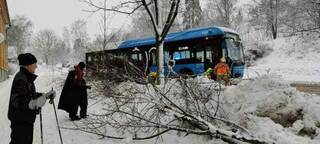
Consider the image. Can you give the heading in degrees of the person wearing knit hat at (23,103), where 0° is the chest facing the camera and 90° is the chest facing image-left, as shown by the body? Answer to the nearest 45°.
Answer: approximately 270°

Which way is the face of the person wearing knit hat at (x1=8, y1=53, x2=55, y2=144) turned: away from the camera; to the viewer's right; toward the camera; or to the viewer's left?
to the viewer's right

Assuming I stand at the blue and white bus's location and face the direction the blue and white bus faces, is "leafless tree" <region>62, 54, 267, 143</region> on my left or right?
on my right

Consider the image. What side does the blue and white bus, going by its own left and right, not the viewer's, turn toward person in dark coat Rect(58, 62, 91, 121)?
right
